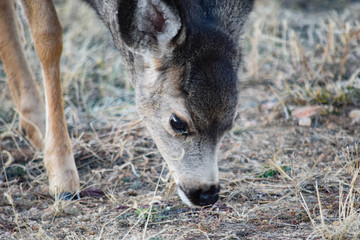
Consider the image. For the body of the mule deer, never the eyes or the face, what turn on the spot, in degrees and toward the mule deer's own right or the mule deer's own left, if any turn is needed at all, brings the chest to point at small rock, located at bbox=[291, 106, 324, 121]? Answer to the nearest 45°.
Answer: approximately 90° to the mule deer's own left

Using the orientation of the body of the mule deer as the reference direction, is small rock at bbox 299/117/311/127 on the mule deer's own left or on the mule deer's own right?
on the mule deer's own left

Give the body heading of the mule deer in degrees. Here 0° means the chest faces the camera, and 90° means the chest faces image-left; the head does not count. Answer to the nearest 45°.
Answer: approximately 315°
